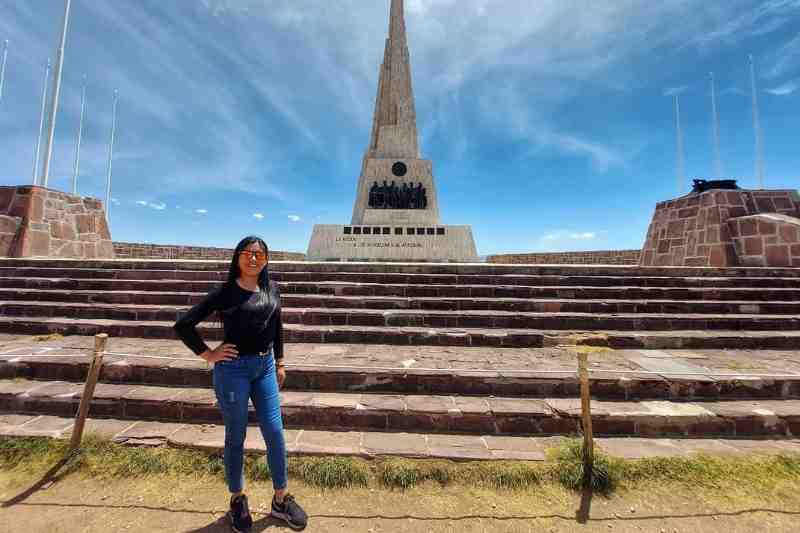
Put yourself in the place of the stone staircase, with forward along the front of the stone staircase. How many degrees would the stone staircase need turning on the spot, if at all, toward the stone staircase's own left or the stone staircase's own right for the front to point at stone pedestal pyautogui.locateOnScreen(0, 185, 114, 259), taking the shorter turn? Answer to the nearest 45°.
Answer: approximately 135° to the stone staircase's own right

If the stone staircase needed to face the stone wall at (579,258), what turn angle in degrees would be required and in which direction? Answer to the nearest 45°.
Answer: approximately 135° to its left

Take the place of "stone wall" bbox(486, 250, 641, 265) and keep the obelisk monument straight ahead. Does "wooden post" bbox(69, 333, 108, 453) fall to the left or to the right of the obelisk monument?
left

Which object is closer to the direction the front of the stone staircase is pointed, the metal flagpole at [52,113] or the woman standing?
the woman standing

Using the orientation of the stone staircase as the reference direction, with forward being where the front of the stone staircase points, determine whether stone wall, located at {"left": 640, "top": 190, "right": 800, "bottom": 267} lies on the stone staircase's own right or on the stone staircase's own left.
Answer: on the stone staircase's own left

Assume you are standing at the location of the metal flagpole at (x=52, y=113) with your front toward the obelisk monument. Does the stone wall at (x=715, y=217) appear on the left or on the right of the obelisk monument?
right

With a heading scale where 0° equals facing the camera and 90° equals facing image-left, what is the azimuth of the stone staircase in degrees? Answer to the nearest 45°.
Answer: approximately 0°

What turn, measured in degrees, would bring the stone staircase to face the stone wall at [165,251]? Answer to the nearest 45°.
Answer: approximately 135° to its right

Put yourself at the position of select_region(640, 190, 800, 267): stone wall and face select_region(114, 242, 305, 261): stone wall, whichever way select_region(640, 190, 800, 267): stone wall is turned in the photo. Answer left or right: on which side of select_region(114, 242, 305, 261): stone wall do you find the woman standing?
left

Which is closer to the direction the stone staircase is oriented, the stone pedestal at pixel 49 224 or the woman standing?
the woman standing

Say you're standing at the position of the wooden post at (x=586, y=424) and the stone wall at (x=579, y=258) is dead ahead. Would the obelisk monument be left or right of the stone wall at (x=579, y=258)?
left
